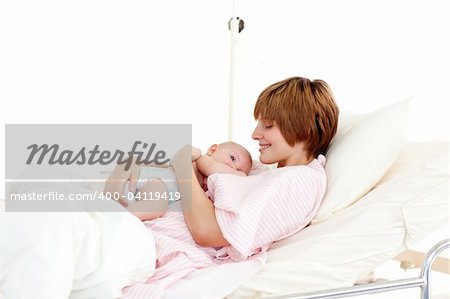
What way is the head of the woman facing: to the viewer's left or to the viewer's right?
to the viewer's left

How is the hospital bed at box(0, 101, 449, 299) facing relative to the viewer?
to the viewer's left
